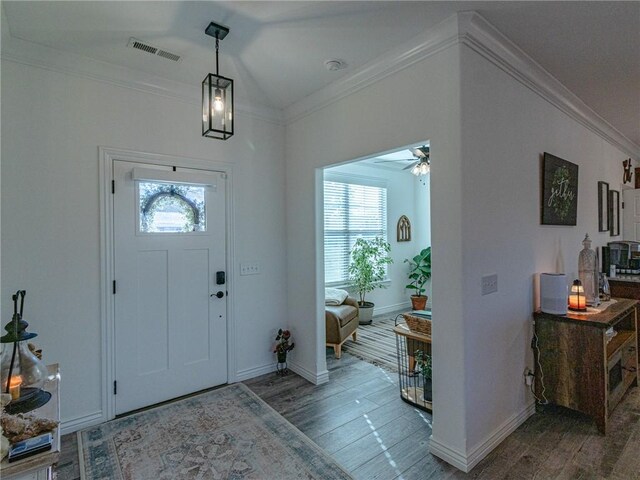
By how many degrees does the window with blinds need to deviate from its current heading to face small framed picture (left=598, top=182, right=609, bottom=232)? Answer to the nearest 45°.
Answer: approximately 45° to its left

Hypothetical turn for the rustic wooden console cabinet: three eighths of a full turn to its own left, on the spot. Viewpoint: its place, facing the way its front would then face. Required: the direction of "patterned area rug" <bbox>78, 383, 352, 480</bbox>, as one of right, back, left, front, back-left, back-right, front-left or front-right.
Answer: back-left
